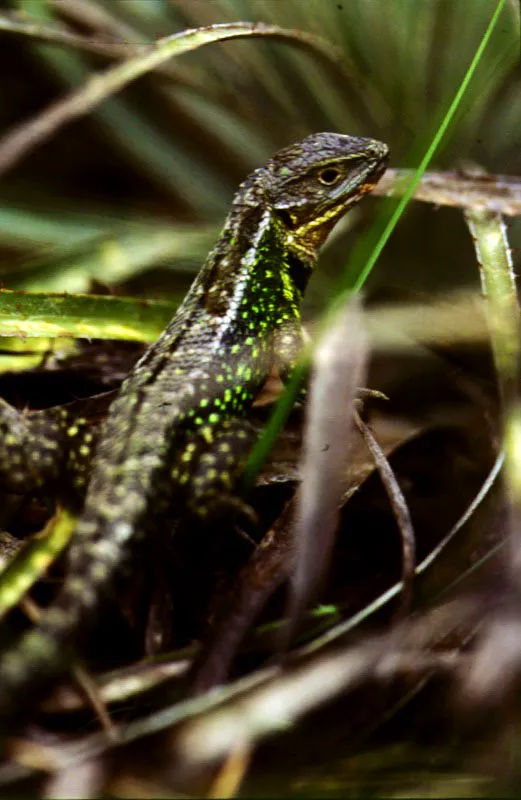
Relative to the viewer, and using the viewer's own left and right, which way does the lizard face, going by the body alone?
facing away from the viewer and to the right of the viewer

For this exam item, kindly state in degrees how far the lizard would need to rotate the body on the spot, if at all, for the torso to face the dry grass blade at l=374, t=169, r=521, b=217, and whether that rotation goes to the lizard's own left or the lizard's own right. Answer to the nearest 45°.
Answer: approximately 45° to the lizard's own right
